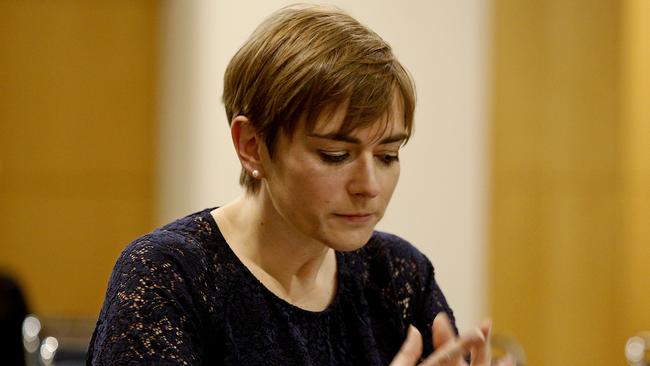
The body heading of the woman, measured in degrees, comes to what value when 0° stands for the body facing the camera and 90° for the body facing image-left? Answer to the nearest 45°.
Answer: approximately 315°

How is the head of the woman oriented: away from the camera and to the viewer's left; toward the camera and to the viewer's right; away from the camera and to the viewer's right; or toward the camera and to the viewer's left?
toward the camera and to the viewer's right
